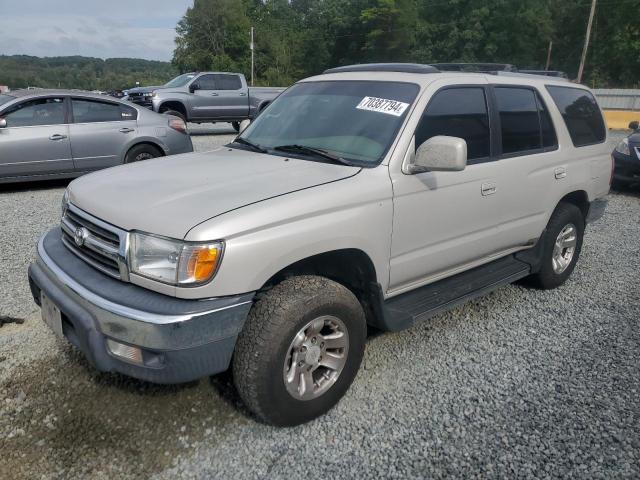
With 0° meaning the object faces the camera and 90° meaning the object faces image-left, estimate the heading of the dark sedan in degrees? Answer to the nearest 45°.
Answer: approximately 45°

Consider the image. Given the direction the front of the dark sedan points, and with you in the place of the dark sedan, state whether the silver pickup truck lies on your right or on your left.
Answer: on your right

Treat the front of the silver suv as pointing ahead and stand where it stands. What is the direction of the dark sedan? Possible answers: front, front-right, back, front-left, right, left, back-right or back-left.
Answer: back

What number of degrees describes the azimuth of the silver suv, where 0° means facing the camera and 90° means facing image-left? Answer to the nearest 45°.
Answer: approximately 45°

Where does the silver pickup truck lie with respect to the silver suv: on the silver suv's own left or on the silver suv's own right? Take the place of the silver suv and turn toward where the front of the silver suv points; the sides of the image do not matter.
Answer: on the silver suv's own right

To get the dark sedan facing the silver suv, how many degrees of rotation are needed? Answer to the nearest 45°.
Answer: approximately 45° to its left
